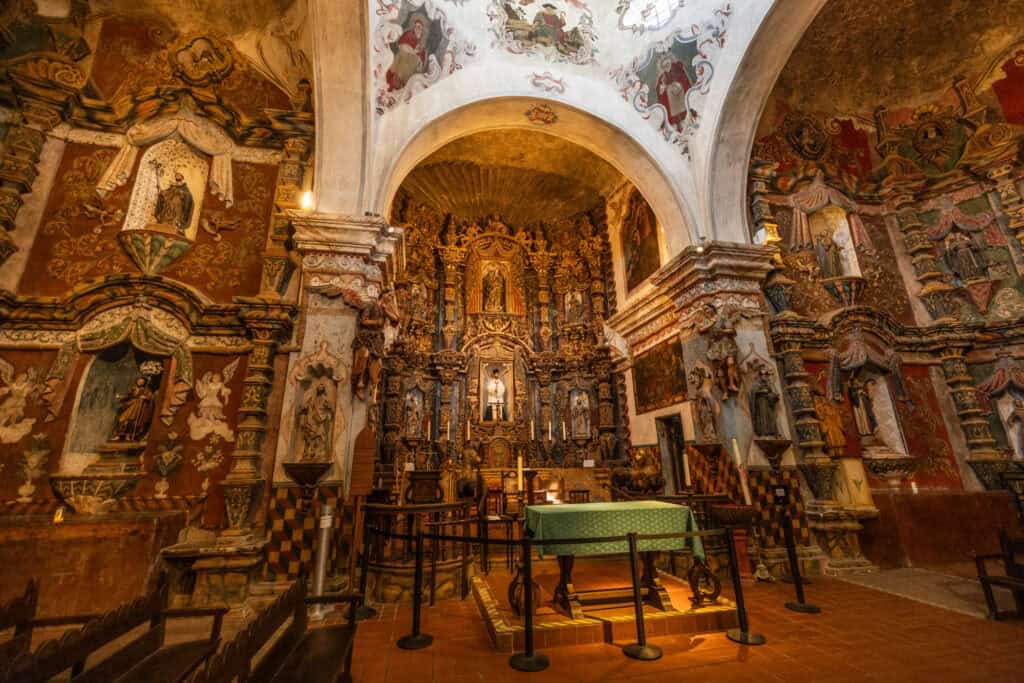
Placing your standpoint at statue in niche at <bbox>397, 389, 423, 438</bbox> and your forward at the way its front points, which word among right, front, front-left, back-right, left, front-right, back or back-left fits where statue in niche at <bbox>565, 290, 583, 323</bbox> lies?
left

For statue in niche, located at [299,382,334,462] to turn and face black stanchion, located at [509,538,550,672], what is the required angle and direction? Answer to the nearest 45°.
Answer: approximately 45° to its left

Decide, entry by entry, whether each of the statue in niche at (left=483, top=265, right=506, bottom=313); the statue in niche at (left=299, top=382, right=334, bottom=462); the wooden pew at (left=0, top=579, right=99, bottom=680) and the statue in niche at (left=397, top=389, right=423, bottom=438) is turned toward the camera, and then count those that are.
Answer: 3
